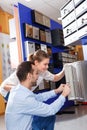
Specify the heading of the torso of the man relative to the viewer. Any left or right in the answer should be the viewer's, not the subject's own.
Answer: facing away from the viewer and to the right of the viewer

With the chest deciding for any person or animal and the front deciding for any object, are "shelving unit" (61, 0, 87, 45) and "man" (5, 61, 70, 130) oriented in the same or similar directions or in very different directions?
very different directions

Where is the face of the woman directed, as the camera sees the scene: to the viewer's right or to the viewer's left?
to the viewer's right

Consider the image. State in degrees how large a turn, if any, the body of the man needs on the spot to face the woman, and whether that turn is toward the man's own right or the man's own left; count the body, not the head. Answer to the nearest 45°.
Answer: approximately 45° to the man's own left

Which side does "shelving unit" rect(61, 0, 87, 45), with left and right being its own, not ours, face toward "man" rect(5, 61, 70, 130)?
front

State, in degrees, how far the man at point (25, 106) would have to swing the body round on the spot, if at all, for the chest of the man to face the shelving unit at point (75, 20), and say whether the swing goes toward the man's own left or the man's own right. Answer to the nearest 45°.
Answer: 0° — they already face it
